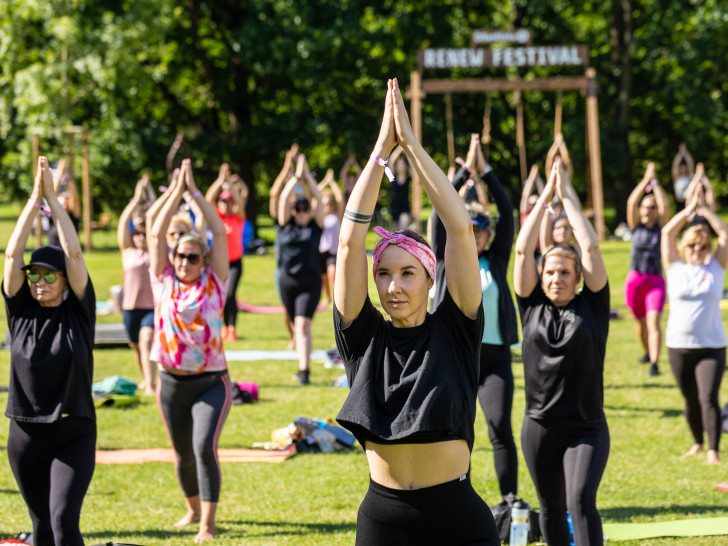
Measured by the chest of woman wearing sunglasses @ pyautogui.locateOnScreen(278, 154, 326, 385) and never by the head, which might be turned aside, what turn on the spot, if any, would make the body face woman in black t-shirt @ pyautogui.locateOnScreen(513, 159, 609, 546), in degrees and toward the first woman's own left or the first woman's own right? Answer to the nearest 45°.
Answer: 0° — they already face them

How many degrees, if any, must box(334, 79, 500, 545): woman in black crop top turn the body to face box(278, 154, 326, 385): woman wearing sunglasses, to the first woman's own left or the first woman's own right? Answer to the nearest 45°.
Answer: approximately 180°

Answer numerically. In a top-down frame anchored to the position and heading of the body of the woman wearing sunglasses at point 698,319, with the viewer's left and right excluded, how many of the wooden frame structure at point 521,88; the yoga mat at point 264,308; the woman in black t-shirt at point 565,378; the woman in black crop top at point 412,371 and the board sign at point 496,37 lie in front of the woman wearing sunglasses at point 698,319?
2

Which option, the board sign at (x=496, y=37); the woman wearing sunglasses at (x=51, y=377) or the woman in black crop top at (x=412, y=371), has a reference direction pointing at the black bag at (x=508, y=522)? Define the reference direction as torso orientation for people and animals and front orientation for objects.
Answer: the board sign

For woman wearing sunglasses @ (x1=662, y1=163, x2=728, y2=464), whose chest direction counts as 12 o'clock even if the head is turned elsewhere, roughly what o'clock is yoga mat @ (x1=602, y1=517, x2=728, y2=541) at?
The yoga mat is roughly at 12 o'clock from the woman wearing sunglasses.

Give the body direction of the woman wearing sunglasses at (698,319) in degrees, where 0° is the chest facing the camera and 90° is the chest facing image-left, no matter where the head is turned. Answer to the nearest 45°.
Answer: approximately 0°

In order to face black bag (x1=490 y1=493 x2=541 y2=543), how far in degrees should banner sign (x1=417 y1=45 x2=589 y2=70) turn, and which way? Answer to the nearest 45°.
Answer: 0° — it already faces it

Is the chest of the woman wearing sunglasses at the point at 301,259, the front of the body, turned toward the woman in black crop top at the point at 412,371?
yes

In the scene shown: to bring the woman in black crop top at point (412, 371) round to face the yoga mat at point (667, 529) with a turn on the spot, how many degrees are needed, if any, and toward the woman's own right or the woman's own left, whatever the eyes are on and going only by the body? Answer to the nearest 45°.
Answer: approximately 135° to the woman's own left

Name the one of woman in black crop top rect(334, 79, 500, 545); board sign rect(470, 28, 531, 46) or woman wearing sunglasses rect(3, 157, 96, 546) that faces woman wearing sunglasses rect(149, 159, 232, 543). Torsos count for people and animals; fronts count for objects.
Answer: the board sign
